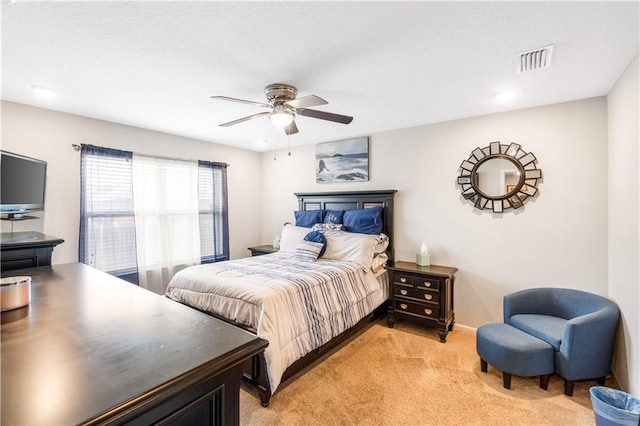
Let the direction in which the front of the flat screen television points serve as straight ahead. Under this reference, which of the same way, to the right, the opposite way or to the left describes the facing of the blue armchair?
the opposite way

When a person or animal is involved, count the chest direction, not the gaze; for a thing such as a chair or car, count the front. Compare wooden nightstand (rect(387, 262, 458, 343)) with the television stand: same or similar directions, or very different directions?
very different directions

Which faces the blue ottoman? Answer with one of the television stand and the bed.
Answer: the television stand

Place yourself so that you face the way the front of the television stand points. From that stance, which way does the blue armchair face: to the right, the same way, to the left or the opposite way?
the opposite way

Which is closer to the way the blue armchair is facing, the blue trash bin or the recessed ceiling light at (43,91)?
the recessed ceiling light

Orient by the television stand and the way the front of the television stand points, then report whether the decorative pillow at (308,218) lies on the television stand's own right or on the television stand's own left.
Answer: on the television stand's own left

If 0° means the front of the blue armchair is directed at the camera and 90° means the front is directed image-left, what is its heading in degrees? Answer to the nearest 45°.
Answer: approximately 45°

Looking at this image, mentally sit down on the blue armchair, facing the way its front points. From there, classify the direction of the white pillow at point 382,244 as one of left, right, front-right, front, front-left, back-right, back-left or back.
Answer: front-right

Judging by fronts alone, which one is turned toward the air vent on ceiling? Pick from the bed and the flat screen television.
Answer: the flat screen television

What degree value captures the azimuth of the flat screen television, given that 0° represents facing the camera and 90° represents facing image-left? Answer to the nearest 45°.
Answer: approximately 315°

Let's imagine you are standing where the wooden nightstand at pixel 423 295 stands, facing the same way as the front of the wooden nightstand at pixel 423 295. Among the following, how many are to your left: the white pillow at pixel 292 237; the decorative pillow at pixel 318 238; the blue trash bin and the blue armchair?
2

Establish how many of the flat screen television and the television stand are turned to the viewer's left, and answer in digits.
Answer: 0

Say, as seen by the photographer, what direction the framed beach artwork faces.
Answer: facing the viewer and to the left of the viewer

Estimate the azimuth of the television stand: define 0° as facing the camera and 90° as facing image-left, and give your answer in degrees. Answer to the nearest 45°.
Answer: approximately 315°

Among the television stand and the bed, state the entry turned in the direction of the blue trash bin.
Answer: the television stand

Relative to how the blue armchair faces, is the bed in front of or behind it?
in front

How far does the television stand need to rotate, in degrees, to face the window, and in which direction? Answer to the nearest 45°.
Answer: approximately 90° to its left
